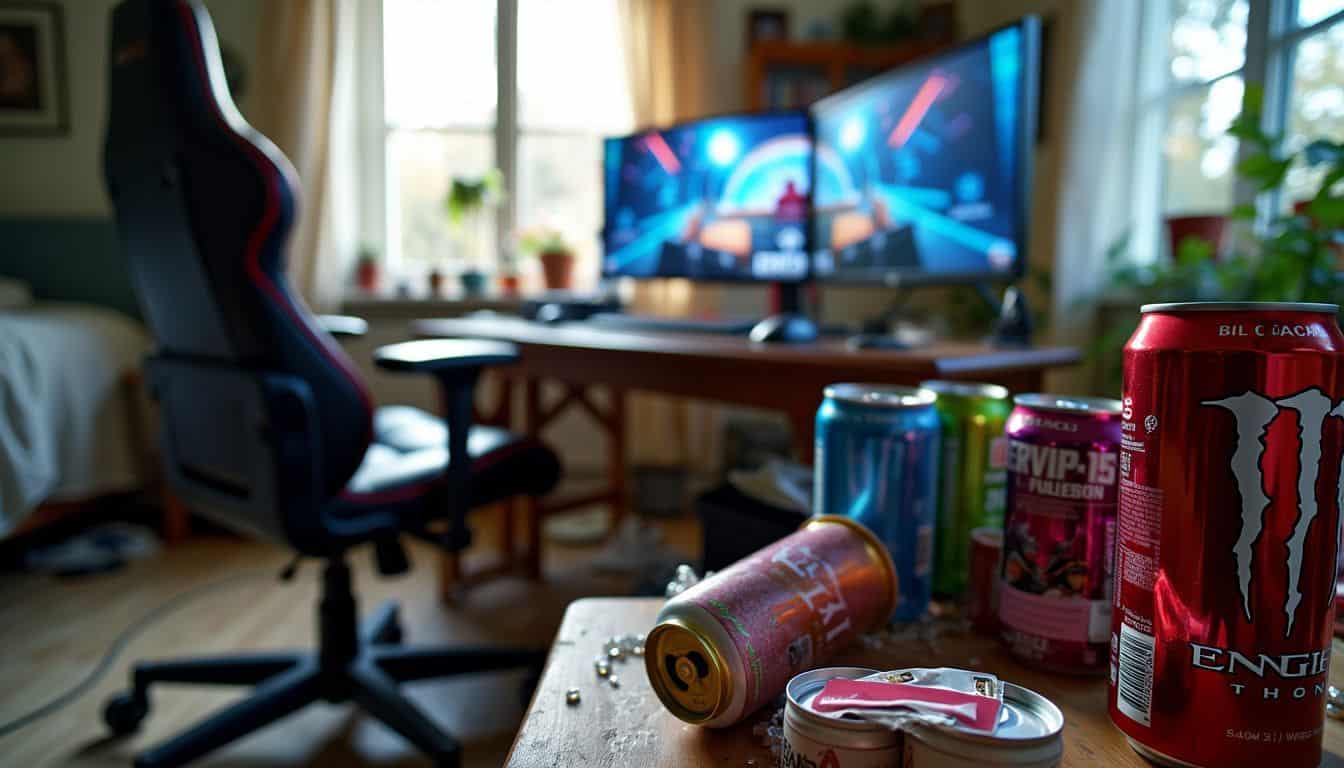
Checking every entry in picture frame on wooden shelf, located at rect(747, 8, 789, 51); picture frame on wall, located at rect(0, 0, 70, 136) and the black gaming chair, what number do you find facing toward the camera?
2

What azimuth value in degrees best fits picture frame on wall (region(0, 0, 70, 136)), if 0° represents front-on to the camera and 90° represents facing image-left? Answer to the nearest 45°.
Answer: approximately 0°

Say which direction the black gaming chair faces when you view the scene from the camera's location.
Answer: facing away from the viewer and to the right of the viewer

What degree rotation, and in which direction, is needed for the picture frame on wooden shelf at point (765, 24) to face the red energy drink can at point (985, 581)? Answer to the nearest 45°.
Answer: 0° — it already faces it

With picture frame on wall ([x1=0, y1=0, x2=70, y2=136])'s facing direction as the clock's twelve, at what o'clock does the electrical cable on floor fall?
The electrical cable on floor is roughly at 12 o'clock from the picture frame on wall.

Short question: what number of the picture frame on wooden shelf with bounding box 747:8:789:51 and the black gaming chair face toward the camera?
1

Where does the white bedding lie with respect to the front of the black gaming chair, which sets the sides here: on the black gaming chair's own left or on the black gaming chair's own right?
on the black gaming chair's own left

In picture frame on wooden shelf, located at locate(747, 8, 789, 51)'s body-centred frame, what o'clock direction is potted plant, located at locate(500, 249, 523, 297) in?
The potted plant is roughly at 3 o'clock from the picture frame on wooden shelf.

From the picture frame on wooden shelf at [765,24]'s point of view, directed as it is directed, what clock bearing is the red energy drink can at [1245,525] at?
The red energy drink can is roughly at 12 o'clock from the picture frame on wooden shelf.

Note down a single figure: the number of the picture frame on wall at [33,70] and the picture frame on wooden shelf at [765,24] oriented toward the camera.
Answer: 2

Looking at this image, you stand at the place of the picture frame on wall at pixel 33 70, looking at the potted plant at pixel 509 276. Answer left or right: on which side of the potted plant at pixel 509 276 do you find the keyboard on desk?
right

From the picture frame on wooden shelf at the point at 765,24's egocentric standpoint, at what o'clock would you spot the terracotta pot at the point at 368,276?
The terracotta pot is roughly at 3 o'clock from the picture frame on wooden shelf.

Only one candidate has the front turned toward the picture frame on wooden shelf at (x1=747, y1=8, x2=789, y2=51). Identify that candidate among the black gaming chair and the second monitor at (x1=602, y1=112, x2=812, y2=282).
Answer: the black gaming chair

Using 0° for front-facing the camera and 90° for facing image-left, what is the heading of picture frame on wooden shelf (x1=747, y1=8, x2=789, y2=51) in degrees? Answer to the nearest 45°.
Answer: approximately 0°
